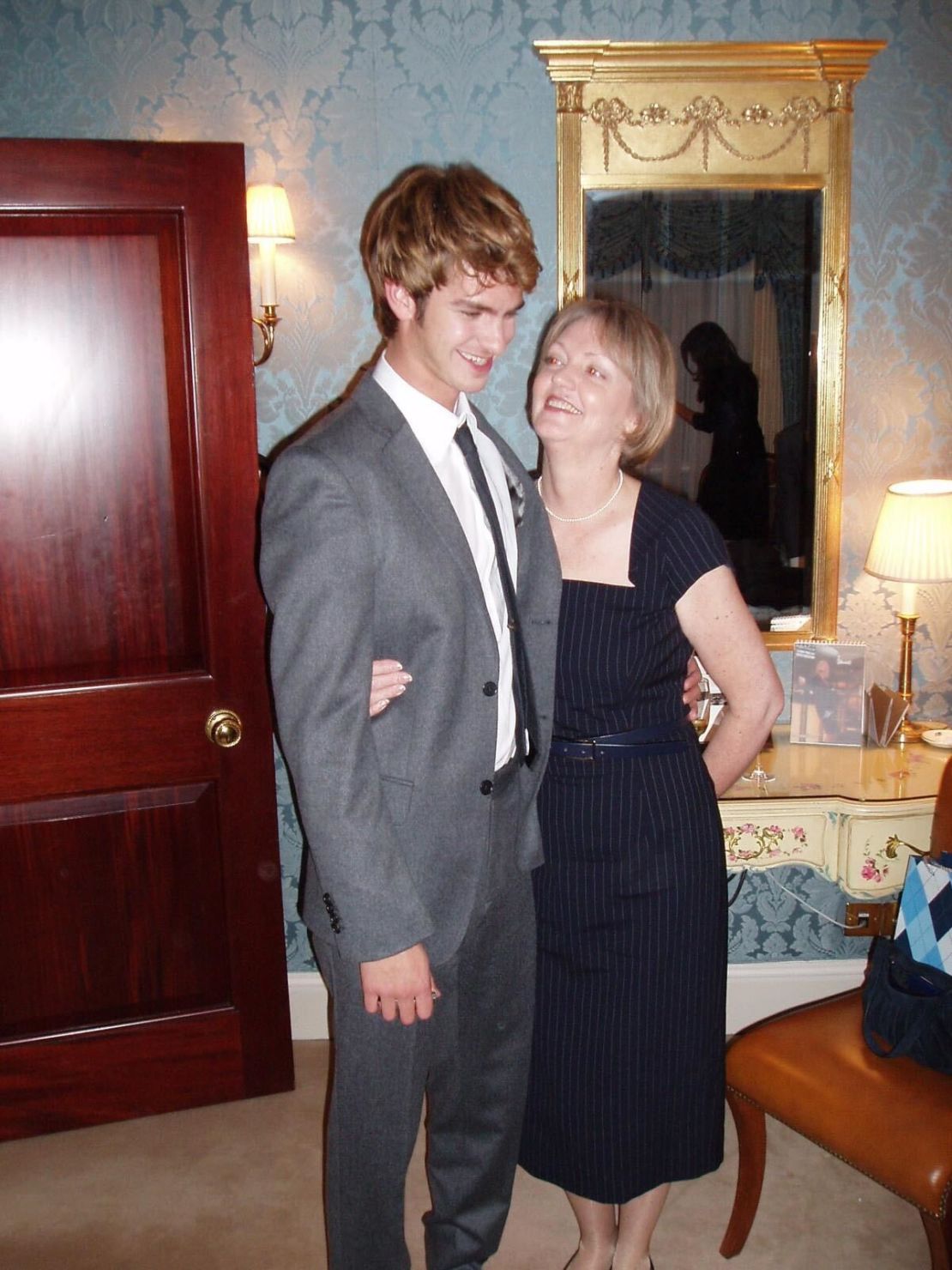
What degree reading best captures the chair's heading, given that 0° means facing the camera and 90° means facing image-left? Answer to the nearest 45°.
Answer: approximately 45°

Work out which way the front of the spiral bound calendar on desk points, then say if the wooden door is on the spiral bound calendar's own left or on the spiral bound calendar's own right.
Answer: on the spiral bound calendar's own right

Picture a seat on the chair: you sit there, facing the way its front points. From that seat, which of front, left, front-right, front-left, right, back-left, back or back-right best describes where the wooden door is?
front-right

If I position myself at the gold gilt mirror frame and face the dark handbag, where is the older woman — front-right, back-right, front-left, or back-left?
front-right

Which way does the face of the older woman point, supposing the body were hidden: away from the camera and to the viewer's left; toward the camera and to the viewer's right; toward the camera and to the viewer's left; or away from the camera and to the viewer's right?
toward the camera and to the viewer's left

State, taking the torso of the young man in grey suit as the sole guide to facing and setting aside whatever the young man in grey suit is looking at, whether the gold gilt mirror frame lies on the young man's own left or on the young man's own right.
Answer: on the young man's own left

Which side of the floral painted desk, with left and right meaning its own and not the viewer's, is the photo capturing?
front

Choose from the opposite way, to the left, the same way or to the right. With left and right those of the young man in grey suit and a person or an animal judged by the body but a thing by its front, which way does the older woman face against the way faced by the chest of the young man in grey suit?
to the right

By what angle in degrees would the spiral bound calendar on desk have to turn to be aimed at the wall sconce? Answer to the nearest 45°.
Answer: approximately 90° to its right

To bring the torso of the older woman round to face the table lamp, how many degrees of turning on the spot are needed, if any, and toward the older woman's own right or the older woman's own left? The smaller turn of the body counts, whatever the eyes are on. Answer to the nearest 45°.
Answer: approximately 180°

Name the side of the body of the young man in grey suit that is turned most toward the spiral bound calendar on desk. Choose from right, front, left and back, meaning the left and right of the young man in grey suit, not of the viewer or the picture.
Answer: left

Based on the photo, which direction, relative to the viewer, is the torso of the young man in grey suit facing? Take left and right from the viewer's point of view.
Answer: facing the viewer and to the right of the viewer

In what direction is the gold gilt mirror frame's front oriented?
toward the camera

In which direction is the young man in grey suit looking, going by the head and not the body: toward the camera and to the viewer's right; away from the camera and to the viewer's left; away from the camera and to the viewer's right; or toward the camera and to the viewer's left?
toward the camera and to the viewer's right

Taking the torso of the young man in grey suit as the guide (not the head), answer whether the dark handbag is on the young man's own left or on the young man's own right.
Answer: on the young man's own left
